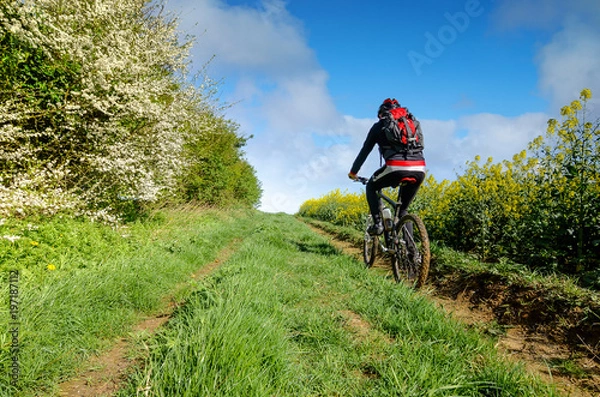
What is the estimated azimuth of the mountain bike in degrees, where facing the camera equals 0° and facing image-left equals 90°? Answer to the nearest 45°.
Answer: approximately 135°

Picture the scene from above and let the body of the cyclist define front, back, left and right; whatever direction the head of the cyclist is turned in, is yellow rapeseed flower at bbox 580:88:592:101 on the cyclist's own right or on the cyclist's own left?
on the cyclist's own right

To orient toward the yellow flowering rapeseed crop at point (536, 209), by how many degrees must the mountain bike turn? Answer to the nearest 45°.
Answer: approximately 90° to its right

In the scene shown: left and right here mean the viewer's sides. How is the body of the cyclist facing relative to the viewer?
facing away from the viewer and to the left of the viewer
